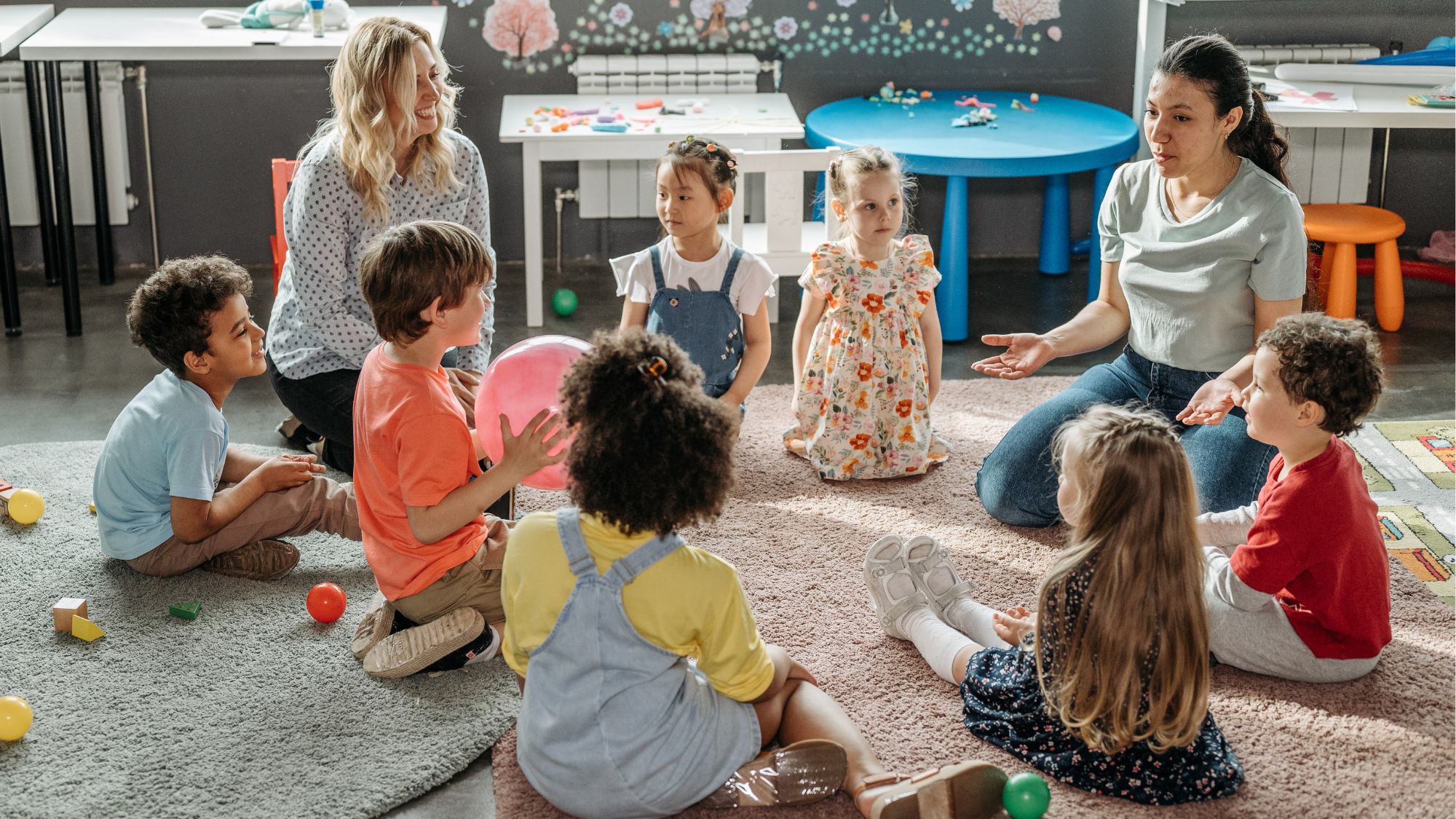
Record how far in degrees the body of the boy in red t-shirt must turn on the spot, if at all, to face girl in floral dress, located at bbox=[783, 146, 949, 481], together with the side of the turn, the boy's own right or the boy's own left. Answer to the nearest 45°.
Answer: approximately 45° to the boy's own right

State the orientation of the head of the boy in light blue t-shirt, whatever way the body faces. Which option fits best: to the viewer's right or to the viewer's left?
to the viewer's right

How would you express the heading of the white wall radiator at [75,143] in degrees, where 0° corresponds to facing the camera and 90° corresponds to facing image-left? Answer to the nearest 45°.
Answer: approximately 0°

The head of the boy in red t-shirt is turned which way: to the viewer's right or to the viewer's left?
to the viewer's left

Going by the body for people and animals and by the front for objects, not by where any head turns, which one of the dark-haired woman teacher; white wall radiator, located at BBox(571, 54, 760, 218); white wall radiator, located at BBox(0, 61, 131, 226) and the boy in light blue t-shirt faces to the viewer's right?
the boy in light blue t-shirt

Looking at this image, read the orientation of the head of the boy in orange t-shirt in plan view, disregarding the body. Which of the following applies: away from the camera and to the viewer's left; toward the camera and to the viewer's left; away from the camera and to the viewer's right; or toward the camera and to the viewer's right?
away from the camera and to the viewer's right

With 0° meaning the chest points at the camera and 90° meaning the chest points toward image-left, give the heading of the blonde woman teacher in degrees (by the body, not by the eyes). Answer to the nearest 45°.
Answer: approximately 315°

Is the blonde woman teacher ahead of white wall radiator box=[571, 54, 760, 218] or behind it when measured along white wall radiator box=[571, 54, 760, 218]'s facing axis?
ahead

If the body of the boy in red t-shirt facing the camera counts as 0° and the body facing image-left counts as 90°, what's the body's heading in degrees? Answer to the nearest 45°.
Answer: approximately 90°

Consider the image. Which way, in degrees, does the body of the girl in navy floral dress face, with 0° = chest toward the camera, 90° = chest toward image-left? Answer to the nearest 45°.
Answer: approximately 135°

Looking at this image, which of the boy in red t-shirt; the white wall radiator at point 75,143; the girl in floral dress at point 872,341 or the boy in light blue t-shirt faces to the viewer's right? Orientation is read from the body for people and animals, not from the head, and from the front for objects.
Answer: the boy in light blue t-shirt

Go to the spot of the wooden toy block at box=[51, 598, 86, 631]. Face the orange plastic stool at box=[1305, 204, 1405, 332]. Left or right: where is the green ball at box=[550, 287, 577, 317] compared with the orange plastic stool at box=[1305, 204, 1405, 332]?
left

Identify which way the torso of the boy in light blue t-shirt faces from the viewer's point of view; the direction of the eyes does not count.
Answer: to the viewer's right

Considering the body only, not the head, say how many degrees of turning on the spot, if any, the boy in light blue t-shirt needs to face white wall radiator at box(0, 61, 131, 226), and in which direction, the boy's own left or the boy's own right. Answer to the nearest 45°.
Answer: approximately 90° to the boy's own left

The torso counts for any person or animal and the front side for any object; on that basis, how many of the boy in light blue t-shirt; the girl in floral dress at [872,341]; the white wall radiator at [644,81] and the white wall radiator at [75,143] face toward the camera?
3
